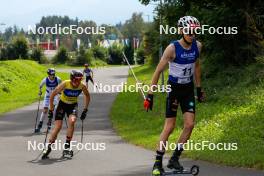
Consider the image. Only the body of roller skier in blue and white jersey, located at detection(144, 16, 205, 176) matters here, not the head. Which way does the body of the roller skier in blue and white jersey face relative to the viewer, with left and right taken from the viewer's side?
facing the viewer and to the right of the viewer
